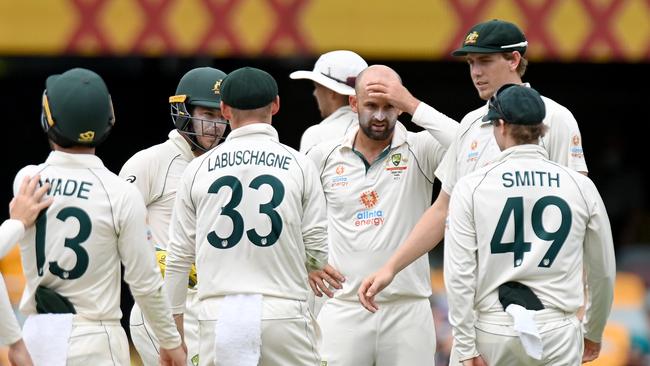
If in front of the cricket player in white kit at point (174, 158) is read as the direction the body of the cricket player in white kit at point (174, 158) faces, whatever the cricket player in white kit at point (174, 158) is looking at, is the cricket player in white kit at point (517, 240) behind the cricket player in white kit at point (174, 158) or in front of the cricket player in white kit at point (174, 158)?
in front

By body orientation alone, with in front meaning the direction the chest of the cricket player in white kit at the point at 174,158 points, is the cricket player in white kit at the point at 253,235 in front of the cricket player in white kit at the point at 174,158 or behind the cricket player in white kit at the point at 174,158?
in front

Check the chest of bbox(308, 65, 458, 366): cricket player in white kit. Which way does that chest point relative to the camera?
toward the camera

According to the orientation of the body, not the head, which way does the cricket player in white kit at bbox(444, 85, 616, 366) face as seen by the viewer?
away from the camera

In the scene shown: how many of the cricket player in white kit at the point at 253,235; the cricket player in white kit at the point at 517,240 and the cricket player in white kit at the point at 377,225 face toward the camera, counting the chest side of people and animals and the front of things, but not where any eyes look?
1

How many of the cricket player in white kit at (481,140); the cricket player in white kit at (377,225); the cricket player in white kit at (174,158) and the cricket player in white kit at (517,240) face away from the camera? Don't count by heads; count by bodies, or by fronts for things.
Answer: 1

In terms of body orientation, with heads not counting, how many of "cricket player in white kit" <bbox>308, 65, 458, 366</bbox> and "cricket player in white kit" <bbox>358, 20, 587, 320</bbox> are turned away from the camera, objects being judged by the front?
0

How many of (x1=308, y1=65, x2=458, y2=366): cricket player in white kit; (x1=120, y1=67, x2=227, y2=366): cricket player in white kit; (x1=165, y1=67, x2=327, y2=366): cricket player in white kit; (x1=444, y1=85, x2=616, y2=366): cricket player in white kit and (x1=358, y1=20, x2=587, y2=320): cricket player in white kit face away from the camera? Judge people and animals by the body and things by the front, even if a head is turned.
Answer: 2

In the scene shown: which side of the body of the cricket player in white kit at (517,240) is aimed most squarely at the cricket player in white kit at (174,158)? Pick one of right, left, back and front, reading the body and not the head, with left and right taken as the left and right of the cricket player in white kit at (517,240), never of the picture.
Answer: left

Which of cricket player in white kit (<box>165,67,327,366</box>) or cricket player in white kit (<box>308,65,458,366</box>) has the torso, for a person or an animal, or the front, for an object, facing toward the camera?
cricket player in white kit (<box>308,65,458,366</box>)

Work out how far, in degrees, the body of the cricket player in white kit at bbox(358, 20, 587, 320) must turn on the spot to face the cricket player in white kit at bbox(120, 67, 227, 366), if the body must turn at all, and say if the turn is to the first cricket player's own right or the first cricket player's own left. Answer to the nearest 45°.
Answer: approximately 45° to the first cricket player's own right

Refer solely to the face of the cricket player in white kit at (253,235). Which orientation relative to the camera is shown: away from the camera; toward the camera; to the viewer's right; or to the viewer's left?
away from the camera
